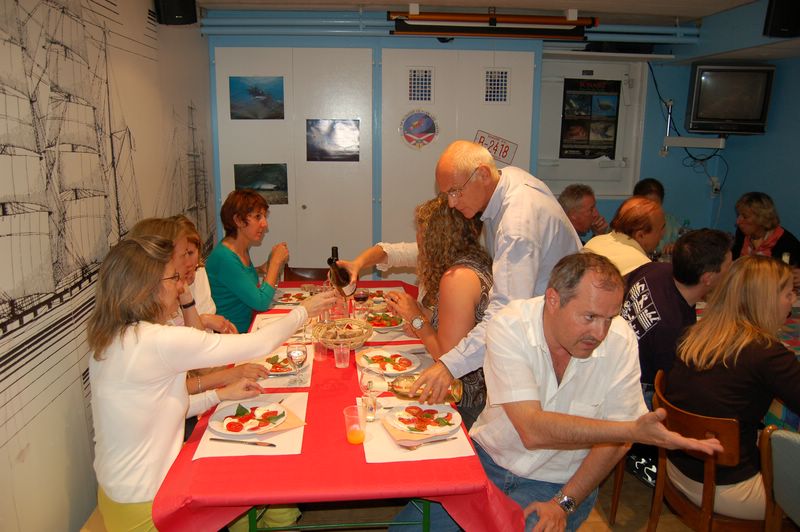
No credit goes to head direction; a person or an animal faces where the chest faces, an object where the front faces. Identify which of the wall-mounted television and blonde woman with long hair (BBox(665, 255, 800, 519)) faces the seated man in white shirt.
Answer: the wall-mounted television

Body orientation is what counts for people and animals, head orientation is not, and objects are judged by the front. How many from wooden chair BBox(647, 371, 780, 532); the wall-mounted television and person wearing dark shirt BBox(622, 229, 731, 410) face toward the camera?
1

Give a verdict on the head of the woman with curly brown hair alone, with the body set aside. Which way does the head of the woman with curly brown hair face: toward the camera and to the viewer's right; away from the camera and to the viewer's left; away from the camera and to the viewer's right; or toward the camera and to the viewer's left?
away from the camera and to the viewer's left

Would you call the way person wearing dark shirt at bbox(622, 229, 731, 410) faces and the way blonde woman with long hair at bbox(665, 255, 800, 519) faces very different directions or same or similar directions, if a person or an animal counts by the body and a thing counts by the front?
same or similar directions

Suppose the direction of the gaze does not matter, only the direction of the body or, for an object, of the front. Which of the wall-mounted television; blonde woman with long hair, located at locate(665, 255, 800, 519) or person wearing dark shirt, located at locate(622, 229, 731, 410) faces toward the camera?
the wall-mounted television

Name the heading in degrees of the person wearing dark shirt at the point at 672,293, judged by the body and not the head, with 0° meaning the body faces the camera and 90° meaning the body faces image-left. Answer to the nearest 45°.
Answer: approximately 225°

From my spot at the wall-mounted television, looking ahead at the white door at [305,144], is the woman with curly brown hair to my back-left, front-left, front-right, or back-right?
front-left

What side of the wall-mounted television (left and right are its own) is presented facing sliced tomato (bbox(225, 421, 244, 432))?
front

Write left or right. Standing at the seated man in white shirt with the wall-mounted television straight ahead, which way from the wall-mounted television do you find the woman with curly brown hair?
left

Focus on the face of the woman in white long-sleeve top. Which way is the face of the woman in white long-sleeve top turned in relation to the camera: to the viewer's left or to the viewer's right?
to the viewer's right

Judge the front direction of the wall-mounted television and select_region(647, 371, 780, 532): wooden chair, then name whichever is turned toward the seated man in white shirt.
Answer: the wall-mounted television

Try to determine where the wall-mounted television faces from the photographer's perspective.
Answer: facing the viewer

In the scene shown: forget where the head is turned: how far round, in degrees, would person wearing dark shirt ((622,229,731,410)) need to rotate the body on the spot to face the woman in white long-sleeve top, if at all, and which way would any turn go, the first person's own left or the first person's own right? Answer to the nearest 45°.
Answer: approximately 180°

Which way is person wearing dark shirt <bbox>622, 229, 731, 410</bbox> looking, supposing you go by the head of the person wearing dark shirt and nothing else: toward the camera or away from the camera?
away from the camera

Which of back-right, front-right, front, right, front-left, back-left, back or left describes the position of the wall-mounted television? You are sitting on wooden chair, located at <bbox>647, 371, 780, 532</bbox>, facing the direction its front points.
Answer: front-left

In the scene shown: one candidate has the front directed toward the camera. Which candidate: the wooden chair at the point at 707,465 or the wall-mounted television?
the wall-mounted television

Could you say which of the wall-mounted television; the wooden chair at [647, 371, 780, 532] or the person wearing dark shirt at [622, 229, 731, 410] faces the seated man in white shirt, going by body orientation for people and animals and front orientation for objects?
the wall-mounted television

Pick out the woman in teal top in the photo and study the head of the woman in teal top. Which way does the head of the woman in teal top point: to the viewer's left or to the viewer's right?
to the viewer's right
